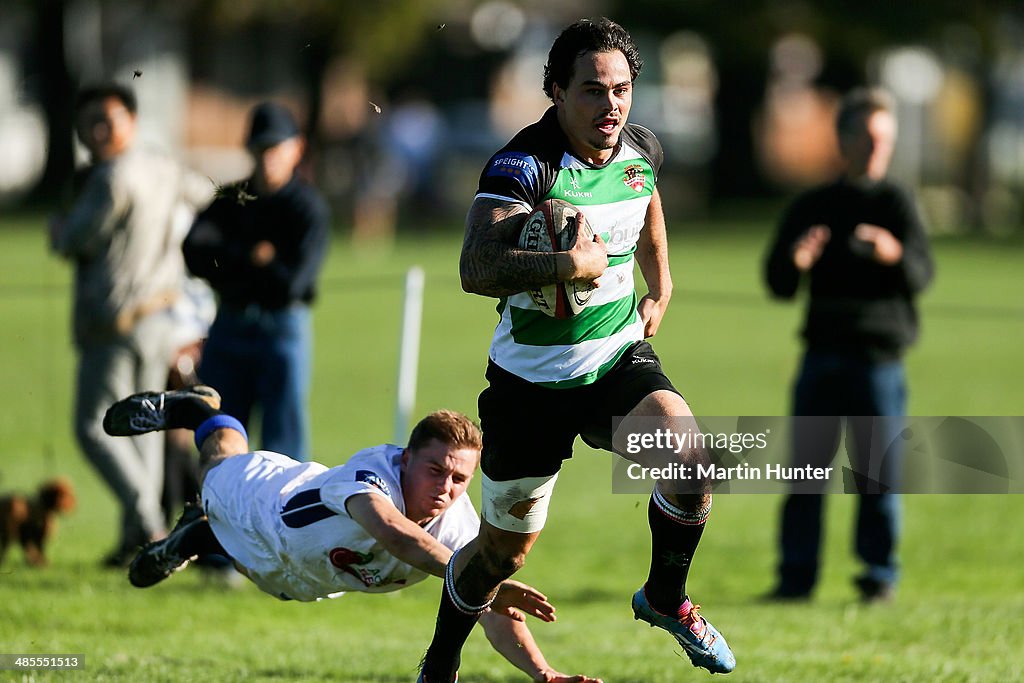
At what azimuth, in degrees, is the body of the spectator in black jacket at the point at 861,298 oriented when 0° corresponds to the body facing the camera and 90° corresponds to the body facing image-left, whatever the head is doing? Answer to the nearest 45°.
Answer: approximately 0°

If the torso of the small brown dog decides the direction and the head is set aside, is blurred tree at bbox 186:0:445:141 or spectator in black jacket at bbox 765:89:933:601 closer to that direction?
the spectator in black jacket

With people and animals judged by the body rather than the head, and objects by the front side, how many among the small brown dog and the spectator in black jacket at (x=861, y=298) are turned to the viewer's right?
1

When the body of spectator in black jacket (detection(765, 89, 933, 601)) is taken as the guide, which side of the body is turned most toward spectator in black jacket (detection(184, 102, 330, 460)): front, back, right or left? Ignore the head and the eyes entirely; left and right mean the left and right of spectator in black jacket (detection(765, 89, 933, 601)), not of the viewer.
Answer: right

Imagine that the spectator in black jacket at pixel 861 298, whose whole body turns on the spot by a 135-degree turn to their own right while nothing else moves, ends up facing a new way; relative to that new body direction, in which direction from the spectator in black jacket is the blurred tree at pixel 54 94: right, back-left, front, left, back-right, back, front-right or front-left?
front

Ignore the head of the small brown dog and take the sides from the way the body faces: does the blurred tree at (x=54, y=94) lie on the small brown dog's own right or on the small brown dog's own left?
on the small brown dog's own left

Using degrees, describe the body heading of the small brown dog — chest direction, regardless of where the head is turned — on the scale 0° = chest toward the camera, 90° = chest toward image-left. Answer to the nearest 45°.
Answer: approximately 270°

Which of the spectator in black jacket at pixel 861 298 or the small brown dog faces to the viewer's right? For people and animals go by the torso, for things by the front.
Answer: the small brown dog

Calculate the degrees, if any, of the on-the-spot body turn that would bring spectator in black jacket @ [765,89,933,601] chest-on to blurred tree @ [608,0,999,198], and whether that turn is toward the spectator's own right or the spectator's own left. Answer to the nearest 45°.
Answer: approximately 180°

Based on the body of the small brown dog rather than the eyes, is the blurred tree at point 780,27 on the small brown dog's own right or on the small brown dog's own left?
on the small brown dog's own left
